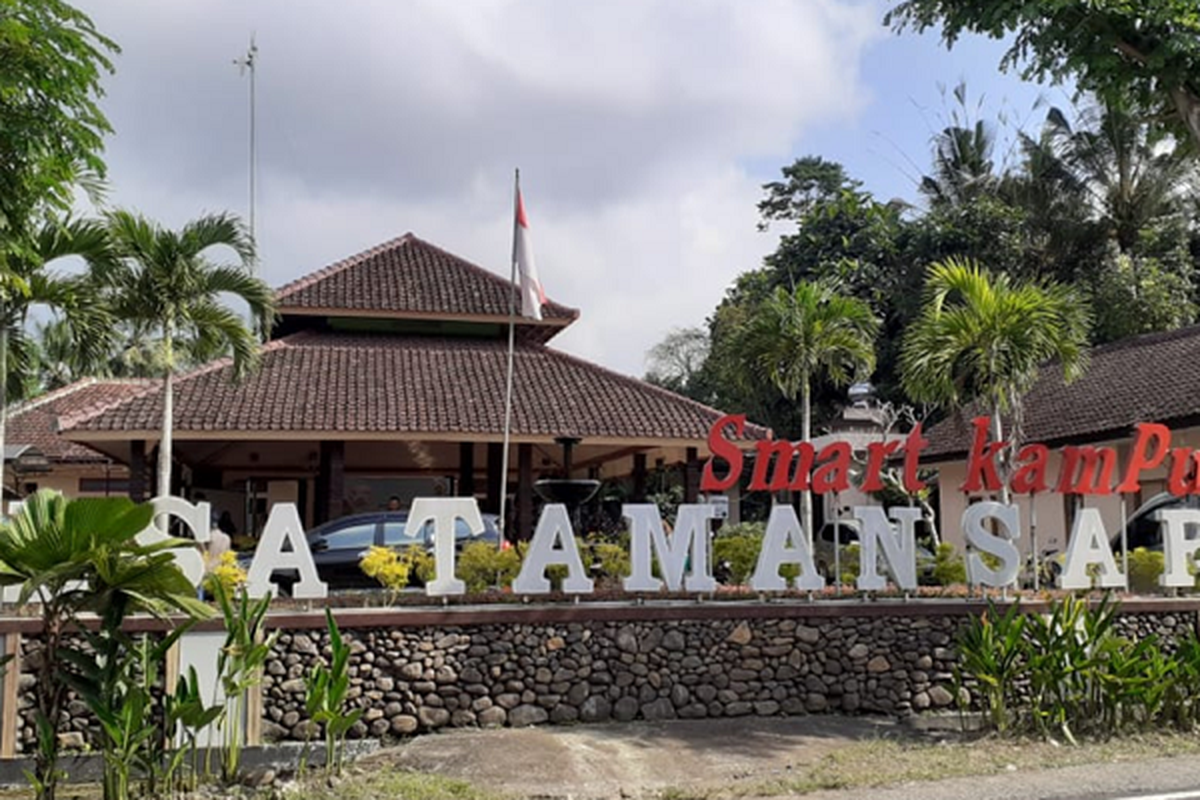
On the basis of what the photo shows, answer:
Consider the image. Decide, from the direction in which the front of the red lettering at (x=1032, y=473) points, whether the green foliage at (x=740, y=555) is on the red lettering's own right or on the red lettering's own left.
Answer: on the red lettering's own right

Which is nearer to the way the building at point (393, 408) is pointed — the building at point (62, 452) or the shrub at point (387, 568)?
the shrub

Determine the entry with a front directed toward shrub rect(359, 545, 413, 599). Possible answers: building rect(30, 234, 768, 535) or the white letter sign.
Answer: the building

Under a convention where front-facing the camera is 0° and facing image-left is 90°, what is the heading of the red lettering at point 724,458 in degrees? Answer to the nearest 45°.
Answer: approximately 0°
